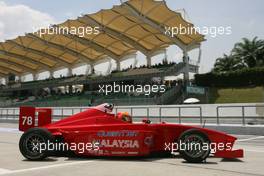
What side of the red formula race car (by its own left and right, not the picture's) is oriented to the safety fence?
left

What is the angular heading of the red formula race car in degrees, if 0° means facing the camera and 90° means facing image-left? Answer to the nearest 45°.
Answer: approximately 270°
